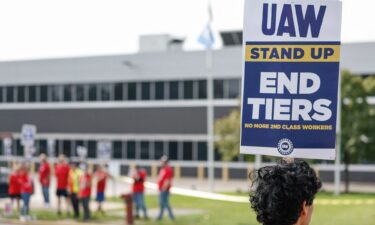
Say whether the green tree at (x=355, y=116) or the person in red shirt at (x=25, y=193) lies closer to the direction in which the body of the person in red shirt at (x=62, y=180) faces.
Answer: the person in red shirt

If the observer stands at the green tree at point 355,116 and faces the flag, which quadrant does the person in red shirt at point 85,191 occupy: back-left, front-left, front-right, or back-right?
front-left

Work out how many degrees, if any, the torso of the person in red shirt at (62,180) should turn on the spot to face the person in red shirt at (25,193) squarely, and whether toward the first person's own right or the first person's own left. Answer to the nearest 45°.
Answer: approximately 45° to the first person's own right

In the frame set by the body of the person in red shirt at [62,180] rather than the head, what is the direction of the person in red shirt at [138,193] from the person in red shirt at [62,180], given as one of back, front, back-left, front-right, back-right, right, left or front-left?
front-left

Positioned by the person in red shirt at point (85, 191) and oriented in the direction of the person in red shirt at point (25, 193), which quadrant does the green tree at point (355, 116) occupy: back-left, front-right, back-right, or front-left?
back-right

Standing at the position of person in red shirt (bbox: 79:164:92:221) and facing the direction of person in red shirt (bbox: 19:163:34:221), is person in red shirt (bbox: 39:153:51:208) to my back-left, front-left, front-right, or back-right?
front-right

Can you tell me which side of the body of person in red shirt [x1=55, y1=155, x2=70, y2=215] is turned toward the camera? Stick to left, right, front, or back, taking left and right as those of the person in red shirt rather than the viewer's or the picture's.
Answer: front

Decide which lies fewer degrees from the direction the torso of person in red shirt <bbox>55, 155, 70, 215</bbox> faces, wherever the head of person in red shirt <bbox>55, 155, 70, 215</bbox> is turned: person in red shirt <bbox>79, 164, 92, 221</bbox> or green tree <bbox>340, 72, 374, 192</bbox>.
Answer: the person in red shirt

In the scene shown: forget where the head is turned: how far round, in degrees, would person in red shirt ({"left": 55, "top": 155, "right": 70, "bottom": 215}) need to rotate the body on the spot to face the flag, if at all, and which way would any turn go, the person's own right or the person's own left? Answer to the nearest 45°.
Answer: approximately 135° to the person's own left

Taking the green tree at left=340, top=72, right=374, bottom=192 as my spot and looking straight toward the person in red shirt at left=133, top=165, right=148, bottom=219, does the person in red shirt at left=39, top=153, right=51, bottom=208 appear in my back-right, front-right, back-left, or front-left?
front-right
